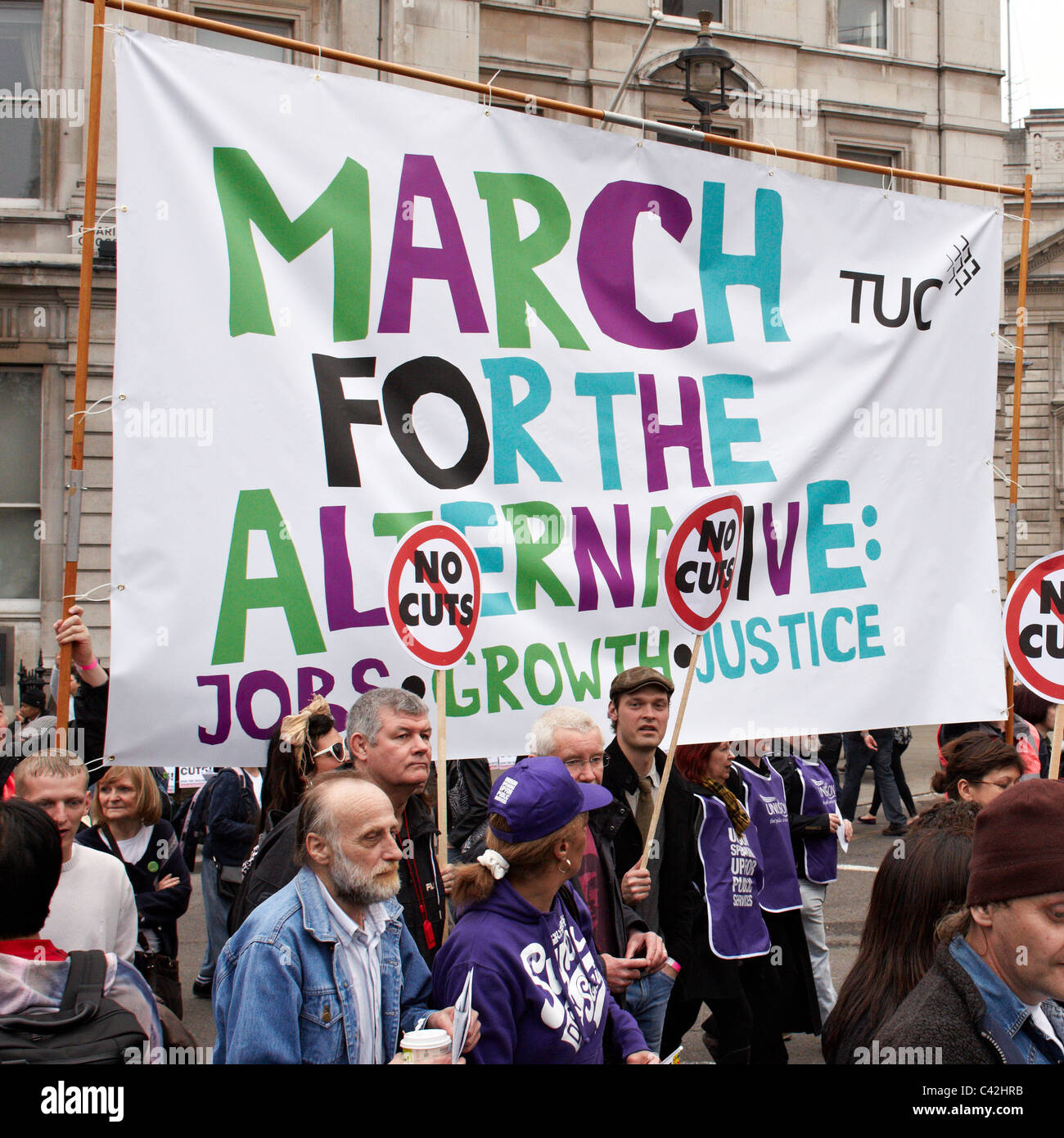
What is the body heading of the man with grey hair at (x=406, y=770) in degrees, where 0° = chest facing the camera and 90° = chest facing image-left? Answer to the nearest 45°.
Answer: approximately 315°

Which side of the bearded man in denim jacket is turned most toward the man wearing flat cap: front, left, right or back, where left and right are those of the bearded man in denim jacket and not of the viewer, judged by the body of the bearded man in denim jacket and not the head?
left

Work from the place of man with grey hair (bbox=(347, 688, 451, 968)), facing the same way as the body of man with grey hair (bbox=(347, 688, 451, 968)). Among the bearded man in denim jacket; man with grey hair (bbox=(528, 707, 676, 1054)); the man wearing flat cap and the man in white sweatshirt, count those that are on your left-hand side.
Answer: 2

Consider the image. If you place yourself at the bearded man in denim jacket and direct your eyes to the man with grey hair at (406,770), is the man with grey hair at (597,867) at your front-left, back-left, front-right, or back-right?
front-right

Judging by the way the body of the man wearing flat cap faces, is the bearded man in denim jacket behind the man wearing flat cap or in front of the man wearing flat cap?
in front

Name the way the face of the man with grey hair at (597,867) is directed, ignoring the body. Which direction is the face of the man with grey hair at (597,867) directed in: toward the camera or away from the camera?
toward the camera

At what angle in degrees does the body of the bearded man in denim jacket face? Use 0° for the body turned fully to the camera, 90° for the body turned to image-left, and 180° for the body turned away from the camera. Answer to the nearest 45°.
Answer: approximately 315°

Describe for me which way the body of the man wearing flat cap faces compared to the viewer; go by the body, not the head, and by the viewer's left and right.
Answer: facing the viewer

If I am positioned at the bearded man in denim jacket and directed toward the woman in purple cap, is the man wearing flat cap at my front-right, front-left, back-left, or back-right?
front-left

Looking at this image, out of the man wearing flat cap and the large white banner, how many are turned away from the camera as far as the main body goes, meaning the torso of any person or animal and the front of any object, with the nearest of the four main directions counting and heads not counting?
0
